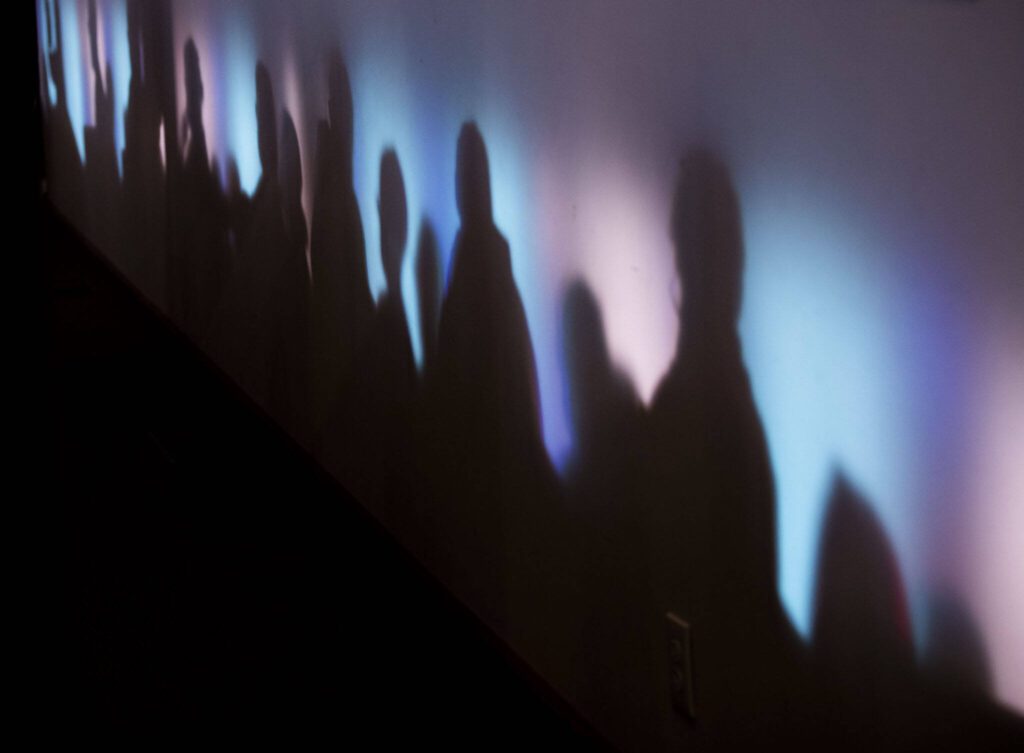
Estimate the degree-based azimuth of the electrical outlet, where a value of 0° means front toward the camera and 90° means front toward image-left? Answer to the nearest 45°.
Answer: approximately 45°
